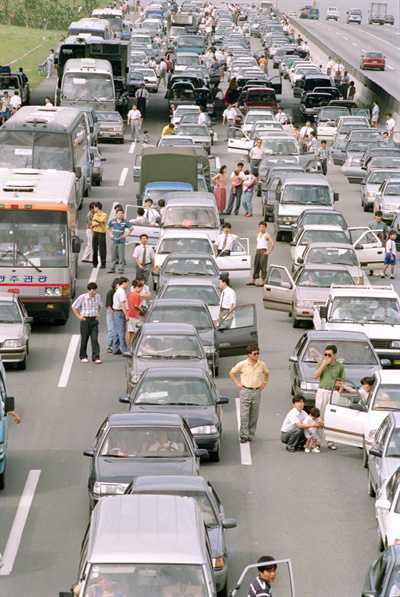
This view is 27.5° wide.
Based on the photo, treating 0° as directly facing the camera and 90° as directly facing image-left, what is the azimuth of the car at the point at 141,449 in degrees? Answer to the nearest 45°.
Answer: approximately 0°

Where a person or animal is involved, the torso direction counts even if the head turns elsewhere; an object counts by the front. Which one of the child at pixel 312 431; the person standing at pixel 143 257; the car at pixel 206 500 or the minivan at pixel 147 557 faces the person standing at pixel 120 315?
the person standing at pixel 143 257

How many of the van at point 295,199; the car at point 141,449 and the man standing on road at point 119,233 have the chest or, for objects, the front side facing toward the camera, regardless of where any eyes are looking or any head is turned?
3

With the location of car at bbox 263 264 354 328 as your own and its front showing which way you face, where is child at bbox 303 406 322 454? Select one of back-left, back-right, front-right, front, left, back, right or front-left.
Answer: front

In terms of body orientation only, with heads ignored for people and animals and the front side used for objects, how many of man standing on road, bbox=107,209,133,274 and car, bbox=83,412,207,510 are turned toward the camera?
2

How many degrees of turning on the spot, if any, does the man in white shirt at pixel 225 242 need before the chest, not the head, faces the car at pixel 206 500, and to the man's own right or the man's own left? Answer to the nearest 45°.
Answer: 0° — they already face it

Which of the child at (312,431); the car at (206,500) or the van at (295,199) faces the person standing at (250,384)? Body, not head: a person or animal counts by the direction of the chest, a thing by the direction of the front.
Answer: the van

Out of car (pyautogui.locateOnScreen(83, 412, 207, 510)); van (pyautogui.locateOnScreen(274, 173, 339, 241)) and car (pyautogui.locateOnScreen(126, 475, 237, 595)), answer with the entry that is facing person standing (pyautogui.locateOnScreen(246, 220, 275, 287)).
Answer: the van

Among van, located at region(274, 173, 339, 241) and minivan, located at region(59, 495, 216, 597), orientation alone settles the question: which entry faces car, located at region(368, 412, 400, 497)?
the van

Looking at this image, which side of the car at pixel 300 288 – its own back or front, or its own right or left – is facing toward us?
front

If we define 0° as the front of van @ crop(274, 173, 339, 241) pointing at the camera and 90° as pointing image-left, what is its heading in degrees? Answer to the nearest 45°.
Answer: approximately 0°

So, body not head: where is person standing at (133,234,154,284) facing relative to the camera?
toward the camera

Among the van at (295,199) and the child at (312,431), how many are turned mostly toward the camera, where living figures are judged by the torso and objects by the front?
2

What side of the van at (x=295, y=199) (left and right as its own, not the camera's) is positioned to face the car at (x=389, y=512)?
front

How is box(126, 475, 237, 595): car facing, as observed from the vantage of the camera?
facing the viewer
